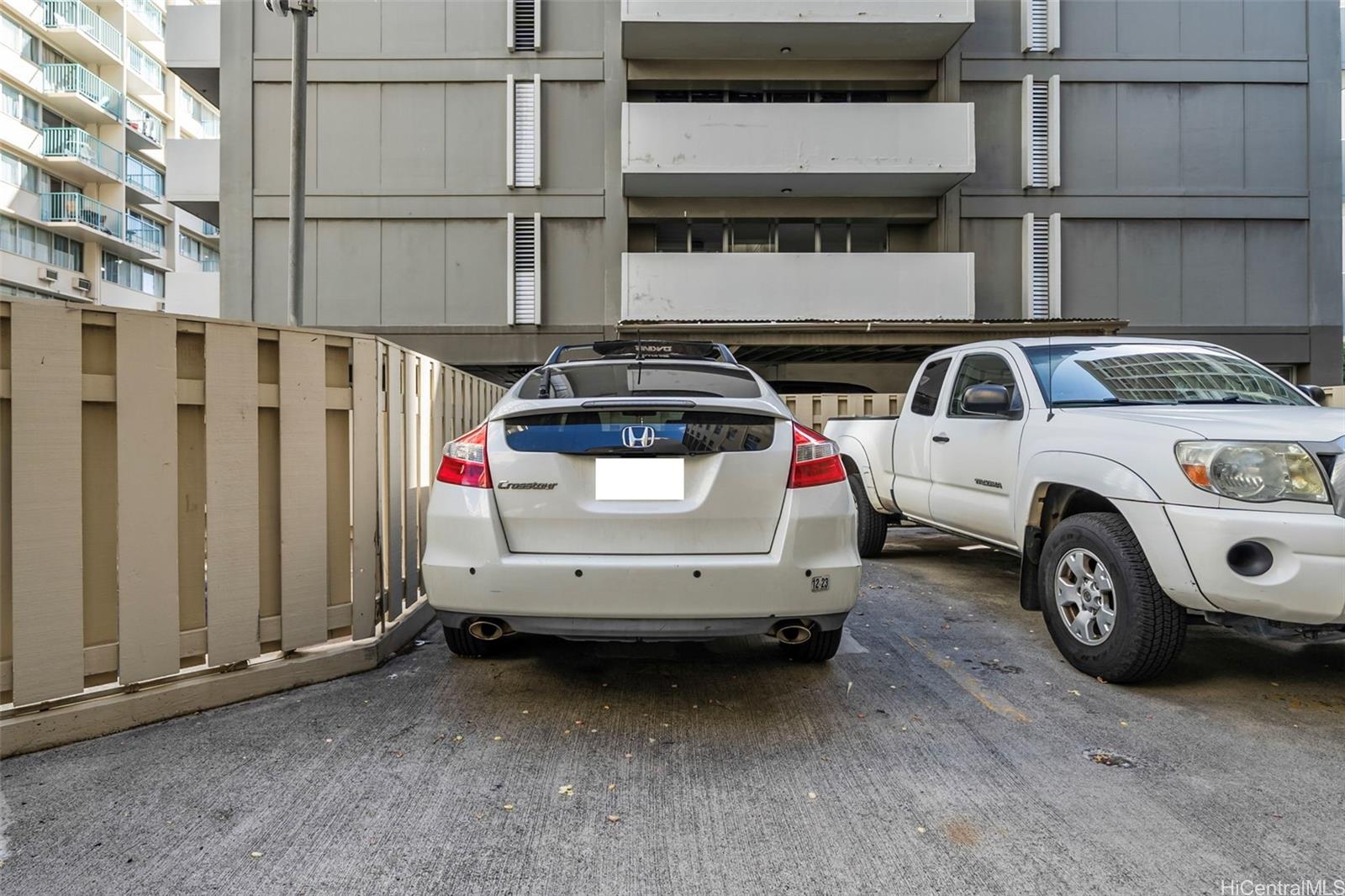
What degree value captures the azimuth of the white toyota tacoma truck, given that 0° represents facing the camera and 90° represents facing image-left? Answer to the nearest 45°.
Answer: approximately 315°

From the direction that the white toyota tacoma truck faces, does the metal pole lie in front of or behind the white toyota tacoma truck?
behind

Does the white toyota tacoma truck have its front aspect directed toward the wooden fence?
no

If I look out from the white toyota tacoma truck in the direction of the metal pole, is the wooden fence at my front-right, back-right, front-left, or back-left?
front-left
